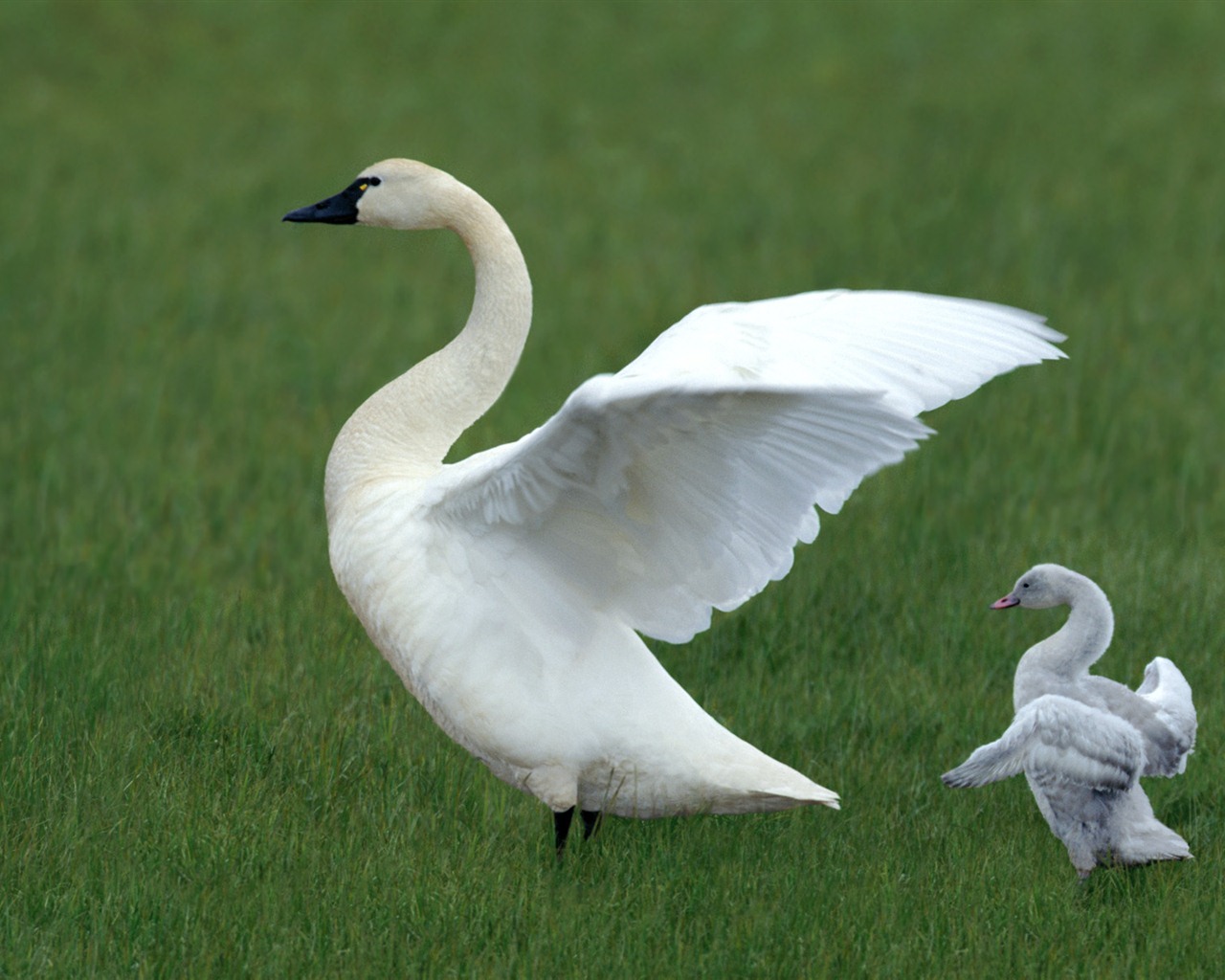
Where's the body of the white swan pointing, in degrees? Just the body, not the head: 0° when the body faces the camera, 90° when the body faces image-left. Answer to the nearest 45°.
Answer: approximately 90°

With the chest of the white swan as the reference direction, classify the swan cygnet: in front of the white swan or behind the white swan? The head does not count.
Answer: behind
